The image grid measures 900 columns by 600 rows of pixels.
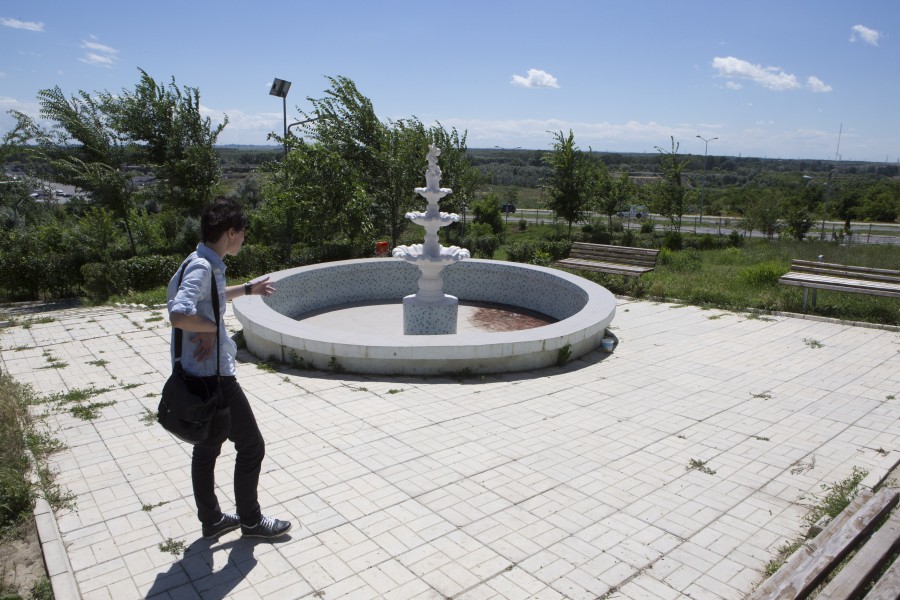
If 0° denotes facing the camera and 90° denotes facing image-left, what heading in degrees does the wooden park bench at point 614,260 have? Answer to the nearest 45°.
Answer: approximately 45°

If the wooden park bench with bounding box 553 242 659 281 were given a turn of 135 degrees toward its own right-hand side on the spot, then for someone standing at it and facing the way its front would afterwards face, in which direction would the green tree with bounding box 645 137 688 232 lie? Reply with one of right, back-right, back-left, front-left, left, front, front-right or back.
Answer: front

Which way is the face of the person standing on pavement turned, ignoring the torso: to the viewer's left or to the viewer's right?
to the viewer's right

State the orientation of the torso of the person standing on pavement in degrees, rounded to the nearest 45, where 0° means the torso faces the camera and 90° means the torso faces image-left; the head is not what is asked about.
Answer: approximately 270°

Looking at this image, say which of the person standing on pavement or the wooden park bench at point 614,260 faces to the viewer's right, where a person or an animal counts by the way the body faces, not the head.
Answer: the person standing on pavement

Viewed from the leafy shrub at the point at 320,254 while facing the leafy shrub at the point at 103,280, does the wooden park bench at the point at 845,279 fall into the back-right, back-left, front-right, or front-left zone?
back-left

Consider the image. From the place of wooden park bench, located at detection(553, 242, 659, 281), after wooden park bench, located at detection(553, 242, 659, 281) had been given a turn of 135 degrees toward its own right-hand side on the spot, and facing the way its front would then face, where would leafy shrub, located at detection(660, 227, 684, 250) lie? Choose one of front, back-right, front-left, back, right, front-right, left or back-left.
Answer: front

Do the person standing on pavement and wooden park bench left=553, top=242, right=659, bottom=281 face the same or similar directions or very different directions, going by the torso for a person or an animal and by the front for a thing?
very different directions

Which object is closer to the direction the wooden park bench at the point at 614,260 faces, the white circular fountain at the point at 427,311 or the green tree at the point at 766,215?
the white circular fountain

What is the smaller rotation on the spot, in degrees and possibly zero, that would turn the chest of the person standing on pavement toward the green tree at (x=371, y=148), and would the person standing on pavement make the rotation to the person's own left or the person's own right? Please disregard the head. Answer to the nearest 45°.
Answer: approximately 90° to the person's own left

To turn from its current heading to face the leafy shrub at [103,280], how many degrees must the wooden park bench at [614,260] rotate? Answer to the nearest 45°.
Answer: approximately 45° to its right

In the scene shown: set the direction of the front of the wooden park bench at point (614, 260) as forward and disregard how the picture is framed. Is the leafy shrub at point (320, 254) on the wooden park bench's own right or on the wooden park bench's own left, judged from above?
on the wooden park bench's own right

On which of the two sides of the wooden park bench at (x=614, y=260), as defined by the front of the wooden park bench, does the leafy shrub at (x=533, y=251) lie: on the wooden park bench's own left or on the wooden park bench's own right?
on the wooden park bench's own right

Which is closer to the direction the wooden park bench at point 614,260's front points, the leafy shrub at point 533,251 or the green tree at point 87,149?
the green tree

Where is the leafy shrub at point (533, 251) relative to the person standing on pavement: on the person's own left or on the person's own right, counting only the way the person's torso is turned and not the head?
on the person's own left

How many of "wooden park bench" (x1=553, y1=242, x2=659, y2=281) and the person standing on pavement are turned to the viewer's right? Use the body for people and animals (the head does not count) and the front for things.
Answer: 1
